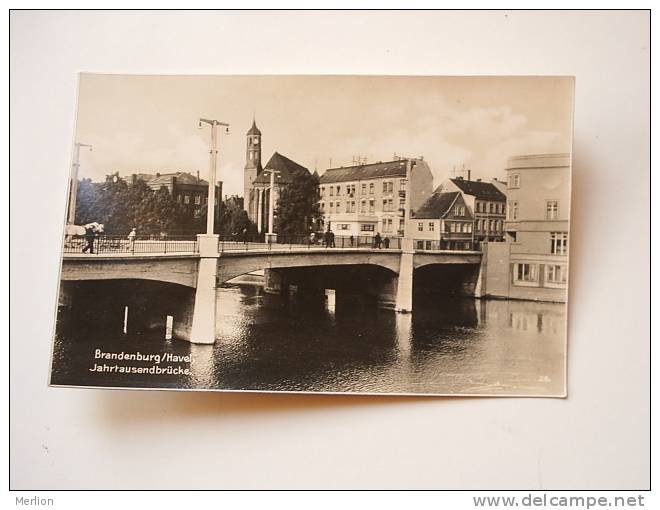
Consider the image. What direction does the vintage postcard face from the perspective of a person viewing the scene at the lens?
facing the viewer
